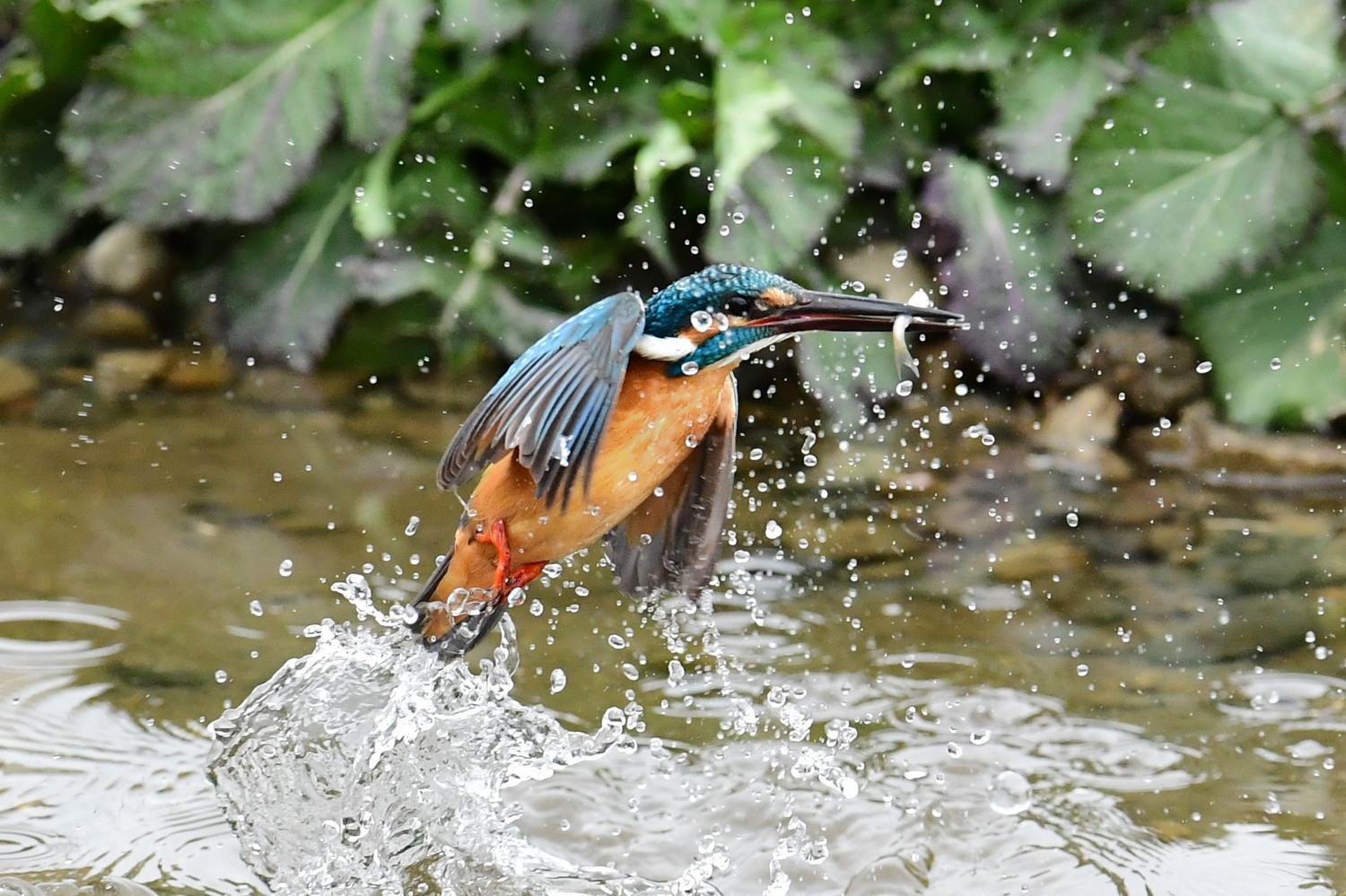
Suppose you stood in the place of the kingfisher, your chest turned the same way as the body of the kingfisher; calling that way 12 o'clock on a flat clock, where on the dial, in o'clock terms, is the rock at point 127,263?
The rock is roughly at 8 o'clock from the kingfisher.

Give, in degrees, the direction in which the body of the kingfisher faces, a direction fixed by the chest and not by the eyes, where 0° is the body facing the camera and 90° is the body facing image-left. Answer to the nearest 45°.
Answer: approximately 270°

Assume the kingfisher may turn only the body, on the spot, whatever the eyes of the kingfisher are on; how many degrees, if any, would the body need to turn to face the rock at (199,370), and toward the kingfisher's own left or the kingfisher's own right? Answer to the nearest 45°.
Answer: approximately 135° to the kingfisher's own left

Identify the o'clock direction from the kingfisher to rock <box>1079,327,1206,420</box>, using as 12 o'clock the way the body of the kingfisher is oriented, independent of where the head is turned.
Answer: The rock is roughly at 10 o'clock from the kingfisher.

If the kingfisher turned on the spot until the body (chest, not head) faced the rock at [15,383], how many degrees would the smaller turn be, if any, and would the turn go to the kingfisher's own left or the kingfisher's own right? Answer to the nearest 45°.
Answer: approximately 135° to the kingfisher's own left

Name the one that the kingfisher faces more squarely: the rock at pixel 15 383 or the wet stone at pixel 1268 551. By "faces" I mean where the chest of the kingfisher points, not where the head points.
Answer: the wet stone

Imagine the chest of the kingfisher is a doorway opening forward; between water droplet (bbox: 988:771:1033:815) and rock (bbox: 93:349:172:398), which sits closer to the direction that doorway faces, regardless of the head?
the water droplet

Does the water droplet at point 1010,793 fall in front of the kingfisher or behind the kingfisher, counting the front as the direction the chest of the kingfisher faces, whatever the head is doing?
in front

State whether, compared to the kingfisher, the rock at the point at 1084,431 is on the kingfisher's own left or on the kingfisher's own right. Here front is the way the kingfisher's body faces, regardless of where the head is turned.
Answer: on the kingfisher's own left

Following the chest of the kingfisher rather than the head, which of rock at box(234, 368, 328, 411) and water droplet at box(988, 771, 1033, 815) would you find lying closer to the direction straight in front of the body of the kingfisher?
the water droplet

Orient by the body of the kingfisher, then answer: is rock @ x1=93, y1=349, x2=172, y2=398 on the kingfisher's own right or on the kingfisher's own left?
on the kingfisher's own left
